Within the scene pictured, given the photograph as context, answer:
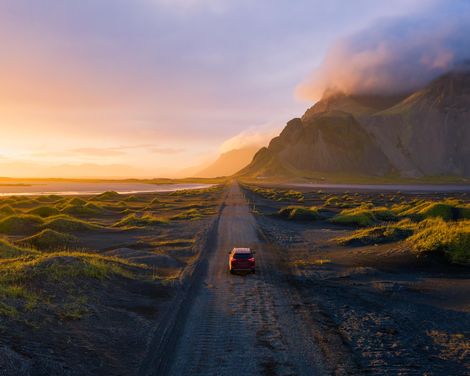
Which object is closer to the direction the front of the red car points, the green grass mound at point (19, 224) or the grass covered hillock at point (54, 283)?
the green grass mound

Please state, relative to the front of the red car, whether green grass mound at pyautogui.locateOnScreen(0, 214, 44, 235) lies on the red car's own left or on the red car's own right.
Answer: on the red car's own left

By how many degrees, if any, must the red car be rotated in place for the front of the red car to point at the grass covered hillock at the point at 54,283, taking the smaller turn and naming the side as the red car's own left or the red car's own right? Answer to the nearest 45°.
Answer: approximately 135° to the red car's own left

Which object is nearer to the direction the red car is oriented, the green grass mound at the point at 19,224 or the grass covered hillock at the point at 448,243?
the green grass mound

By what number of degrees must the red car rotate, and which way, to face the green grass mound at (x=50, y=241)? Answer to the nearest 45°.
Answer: approximately 45° to its left

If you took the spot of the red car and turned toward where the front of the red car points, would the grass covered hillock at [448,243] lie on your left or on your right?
on your right

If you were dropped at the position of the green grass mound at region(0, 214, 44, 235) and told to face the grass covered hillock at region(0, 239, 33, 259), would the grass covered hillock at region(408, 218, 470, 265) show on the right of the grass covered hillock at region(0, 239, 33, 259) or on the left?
left

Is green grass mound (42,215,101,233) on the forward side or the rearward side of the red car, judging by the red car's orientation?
on the forward side

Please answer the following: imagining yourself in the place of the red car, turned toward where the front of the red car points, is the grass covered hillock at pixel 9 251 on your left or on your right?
on your left

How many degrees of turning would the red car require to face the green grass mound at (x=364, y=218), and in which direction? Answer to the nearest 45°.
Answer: approximately 45° to its right

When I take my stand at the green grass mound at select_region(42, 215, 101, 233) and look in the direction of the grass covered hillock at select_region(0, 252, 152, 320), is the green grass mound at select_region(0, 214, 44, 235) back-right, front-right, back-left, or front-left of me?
back-right

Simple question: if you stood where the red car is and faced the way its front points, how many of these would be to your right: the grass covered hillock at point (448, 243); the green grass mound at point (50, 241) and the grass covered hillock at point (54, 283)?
1

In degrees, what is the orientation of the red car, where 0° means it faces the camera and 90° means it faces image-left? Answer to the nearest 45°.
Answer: approximately 180°

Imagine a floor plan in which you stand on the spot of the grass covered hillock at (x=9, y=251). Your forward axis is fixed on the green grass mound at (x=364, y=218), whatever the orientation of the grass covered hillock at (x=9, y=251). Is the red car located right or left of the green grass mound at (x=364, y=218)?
right
